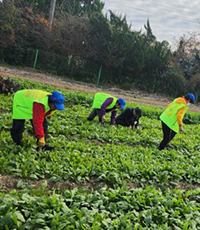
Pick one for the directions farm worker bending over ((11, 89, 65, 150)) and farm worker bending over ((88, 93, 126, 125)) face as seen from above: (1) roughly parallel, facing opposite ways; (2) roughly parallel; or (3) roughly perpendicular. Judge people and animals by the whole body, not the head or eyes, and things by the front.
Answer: roughly parallel

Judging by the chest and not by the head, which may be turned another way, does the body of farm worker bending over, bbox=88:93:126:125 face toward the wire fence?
no

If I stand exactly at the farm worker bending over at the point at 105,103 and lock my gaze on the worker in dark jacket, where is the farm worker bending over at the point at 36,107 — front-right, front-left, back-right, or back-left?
back-right

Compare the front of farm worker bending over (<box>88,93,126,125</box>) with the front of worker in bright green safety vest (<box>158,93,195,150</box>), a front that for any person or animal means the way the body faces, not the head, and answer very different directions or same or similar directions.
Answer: same or similar directions

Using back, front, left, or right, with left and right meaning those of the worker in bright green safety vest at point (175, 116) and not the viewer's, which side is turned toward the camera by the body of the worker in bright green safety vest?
right

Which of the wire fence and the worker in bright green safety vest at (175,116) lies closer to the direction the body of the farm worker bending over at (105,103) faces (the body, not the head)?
the worker in bright green safety vest

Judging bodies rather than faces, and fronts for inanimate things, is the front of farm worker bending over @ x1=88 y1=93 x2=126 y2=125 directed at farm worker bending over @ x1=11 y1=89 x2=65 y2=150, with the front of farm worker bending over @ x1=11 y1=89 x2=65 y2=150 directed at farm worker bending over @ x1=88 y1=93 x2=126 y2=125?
no

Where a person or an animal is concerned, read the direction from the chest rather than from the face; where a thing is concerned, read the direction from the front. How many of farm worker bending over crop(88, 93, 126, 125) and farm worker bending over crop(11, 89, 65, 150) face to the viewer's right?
2

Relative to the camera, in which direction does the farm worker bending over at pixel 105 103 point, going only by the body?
to the viewer's right

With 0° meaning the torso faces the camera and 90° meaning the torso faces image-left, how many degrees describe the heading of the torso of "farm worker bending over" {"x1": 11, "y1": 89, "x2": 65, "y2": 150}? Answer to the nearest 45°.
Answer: approximately 270°

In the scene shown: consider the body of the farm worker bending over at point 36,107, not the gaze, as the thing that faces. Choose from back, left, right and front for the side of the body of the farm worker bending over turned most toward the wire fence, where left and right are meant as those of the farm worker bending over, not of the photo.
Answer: left

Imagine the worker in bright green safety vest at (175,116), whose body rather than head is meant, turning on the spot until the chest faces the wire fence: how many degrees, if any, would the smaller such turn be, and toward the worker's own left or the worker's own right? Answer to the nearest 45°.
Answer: approximately 135° to the worker's own left
